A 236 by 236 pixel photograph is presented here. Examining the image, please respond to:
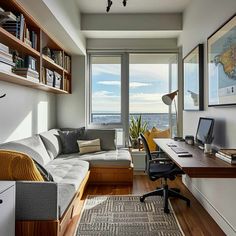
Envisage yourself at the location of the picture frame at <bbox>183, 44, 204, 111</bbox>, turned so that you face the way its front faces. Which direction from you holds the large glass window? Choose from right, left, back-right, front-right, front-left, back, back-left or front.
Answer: front-right

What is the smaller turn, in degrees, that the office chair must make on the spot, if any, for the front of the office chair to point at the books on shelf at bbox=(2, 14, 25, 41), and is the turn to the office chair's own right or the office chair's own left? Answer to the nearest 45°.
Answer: approximately 135° to the office chair's own right

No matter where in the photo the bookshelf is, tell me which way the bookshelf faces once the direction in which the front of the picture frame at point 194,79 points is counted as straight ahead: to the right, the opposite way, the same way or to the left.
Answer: the opposite way

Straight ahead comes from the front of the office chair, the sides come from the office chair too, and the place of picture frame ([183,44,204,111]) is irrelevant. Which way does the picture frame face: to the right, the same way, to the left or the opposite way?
the opposite way

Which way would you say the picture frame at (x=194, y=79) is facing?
to the viewer's left

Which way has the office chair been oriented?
to the viewer's right

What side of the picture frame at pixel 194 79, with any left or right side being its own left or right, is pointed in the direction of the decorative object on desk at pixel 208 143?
left

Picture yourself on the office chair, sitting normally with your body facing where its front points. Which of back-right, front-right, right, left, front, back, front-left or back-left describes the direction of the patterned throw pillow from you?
back-left
